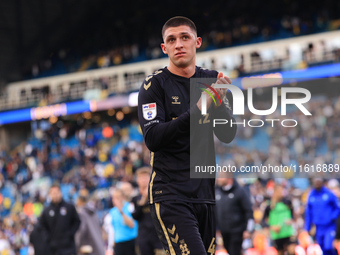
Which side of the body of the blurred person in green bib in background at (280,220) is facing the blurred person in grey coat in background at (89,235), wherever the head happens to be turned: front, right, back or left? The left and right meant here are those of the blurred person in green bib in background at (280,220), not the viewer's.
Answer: right

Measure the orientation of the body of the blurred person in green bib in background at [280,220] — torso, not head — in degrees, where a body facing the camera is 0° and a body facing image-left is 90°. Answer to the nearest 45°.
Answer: approximately 0°

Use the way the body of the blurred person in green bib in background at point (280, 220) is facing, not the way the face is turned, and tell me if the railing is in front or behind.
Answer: behind

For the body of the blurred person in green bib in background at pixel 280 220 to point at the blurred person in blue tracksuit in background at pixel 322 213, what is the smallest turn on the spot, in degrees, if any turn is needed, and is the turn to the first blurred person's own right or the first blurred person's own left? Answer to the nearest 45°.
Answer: approximately 90° to the first blurred person's own left

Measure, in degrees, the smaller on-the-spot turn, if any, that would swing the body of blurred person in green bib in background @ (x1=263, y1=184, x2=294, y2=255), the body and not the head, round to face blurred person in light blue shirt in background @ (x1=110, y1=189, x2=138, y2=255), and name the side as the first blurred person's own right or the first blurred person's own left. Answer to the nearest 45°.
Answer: approximately 45° to the first blurred person's own right

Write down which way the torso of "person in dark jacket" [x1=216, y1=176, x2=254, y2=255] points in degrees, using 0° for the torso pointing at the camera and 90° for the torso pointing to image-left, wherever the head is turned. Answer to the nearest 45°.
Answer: approximately 45°
